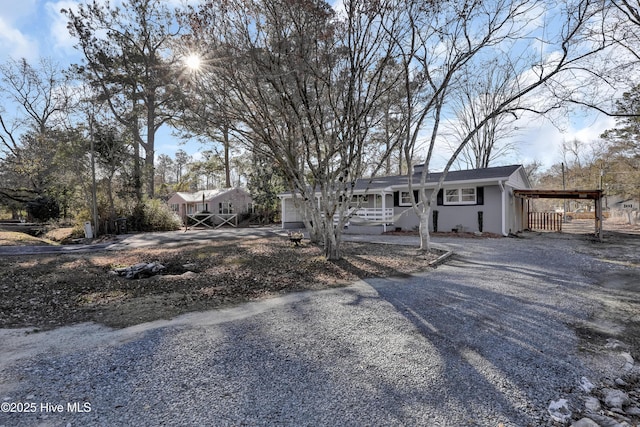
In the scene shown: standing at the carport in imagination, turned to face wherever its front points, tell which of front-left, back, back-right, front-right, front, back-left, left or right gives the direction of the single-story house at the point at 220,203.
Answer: right

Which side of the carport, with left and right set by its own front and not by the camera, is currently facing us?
front

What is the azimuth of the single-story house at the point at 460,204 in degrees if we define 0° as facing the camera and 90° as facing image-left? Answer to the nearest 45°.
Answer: approximately 45°

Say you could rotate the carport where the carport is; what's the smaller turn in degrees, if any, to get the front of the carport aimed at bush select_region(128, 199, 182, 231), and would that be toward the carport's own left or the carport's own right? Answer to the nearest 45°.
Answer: approximately 45° to the carport's own right

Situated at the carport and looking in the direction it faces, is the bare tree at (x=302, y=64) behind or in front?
in front

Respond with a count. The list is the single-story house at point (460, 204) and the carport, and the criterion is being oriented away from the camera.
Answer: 0

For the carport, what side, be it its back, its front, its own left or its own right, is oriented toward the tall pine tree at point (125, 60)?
right

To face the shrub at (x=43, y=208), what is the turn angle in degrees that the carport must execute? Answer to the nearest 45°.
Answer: approximately 45° to its right
